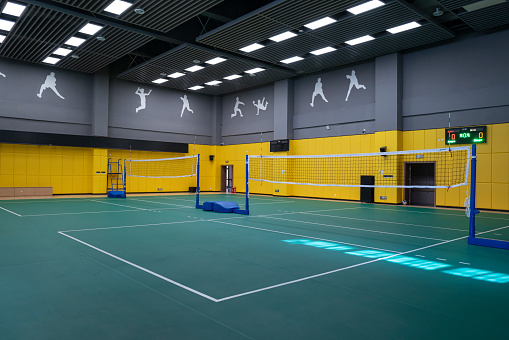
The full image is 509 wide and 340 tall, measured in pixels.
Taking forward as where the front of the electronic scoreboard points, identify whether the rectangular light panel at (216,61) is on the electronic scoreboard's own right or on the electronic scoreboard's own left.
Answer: on the electronic scoreboard's own right

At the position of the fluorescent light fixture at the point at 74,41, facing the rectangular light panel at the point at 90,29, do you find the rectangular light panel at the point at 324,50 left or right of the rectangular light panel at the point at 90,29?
left

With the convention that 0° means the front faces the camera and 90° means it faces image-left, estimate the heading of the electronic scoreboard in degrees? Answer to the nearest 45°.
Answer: approximately 0°

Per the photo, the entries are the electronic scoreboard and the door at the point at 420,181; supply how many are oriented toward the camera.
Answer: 2

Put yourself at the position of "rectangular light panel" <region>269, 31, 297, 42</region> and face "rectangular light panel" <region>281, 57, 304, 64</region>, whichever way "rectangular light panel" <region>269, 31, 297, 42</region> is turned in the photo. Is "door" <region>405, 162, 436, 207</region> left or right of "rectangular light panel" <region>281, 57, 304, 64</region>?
right

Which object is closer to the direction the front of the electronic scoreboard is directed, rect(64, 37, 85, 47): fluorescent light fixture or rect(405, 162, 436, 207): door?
the fluorescent light fixture

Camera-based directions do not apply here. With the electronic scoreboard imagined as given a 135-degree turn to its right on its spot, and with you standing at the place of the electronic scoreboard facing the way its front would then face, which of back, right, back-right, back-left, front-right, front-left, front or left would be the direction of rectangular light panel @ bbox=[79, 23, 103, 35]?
left

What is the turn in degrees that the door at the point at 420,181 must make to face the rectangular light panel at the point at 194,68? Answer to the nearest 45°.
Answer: approximately 90° to its right

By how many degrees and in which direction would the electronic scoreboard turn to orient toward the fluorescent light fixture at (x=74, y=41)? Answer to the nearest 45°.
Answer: approximately 45° to its right

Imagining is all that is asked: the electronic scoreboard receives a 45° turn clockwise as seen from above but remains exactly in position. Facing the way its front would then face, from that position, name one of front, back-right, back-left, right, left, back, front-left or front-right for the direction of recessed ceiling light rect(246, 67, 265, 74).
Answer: front-right

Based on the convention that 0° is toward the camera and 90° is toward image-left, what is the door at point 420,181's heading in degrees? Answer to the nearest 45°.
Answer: approximately 0°

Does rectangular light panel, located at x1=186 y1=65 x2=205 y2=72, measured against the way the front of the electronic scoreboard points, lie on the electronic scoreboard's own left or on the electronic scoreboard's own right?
on the electronic scoreboard's own right

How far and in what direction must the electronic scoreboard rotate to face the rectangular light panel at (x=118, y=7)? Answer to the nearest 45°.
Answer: approximately 45° to its right

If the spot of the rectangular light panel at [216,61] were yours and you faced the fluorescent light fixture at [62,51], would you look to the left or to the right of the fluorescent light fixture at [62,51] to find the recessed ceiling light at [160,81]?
right

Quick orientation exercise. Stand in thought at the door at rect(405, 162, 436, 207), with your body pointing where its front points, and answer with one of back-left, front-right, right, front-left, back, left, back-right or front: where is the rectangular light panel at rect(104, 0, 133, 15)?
front-right
